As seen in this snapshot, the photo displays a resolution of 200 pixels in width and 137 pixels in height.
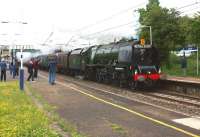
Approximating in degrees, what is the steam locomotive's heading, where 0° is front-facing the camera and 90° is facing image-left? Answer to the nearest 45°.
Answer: approximately 315°
